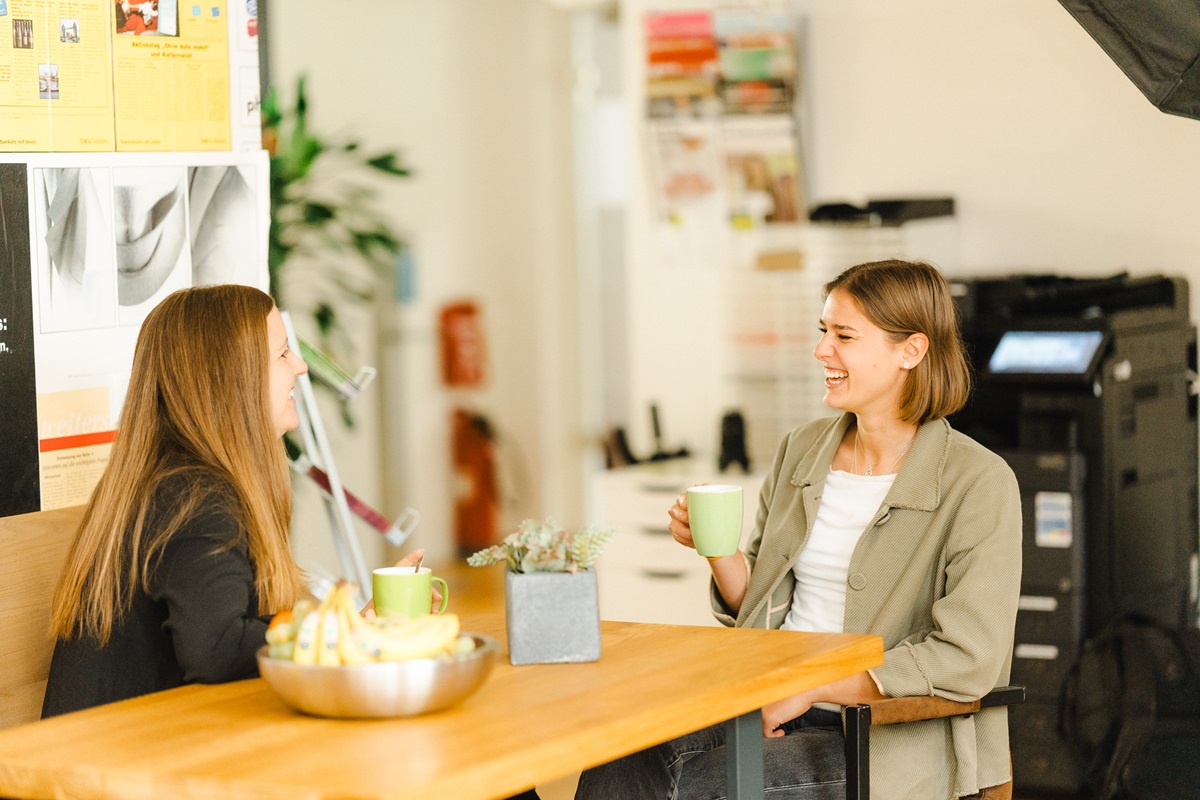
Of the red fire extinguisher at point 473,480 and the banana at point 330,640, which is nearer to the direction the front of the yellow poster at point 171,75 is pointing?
the banana

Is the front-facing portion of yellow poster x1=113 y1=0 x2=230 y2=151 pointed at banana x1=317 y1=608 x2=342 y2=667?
yes

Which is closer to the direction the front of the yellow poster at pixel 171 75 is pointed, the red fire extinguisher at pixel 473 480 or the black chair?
the black chair

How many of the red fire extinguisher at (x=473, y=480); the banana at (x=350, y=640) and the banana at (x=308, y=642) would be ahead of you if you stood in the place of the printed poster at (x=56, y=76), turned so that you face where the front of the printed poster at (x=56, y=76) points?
2

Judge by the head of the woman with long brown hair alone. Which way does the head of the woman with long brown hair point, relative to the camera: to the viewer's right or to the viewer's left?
to the viewer's right

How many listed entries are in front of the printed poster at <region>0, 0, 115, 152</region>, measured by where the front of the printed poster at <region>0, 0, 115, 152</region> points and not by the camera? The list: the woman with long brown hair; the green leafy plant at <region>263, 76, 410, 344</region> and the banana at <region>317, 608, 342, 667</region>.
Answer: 2

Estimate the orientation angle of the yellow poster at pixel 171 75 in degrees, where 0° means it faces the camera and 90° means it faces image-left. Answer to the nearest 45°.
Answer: approximately 0°
